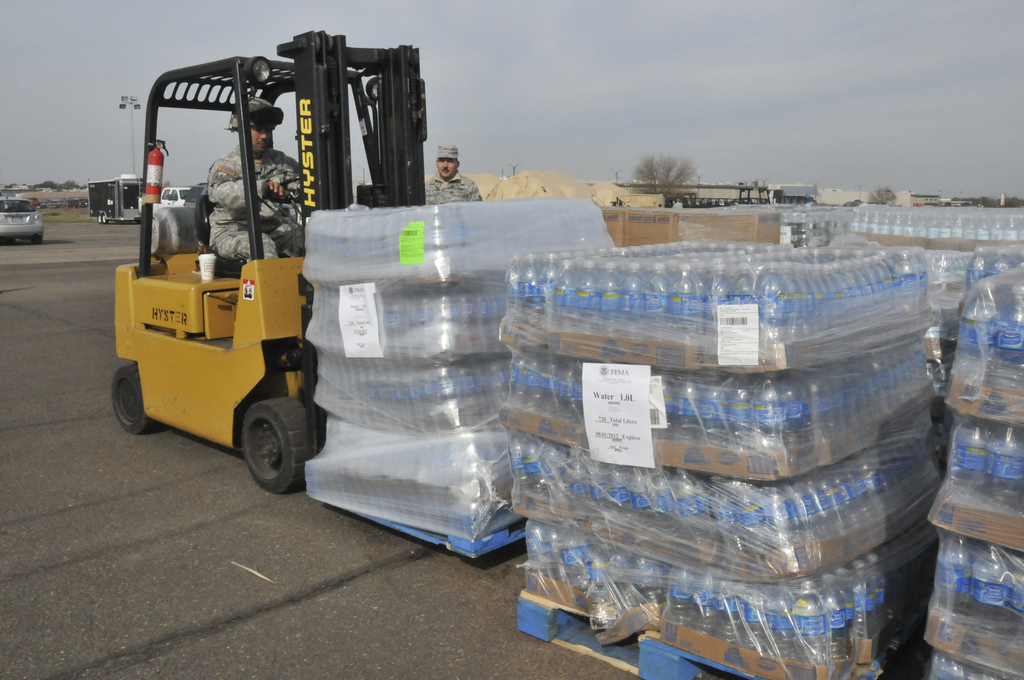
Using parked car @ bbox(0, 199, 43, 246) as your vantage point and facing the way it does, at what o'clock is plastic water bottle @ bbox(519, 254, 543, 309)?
The plastic water bottle is roughly at 6 o'clock from the parked car.

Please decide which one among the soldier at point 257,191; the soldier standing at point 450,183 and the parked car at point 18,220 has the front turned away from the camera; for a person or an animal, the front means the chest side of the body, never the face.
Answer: the parked car

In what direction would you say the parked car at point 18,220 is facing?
away from the camera

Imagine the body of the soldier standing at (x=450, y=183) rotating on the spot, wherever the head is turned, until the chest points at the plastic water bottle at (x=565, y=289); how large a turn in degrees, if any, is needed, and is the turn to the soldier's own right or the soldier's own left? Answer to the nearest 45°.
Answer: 0° — they already face it

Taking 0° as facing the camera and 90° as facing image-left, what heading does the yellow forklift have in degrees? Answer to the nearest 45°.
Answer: approximately 315°

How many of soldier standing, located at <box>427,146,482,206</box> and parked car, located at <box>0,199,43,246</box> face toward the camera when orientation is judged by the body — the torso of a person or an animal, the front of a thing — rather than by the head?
1

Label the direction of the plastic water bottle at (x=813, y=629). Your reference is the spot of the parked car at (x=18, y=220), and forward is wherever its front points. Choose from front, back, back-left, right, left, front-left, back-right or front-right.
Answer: back

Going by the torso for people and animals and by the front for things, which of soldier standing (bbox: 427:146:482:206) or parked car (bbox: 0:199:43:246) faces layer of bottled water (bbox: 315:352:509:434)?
the soldier standing

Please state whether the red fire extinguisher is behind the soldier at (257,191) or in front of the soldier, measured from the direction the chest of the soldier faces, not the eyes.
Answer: behind
